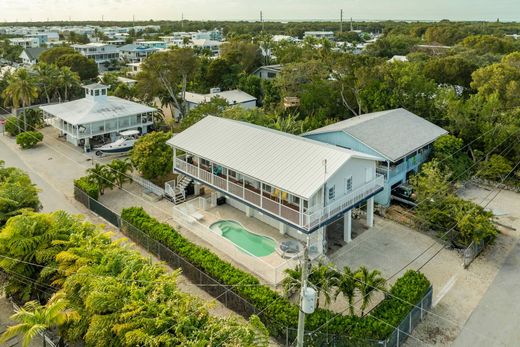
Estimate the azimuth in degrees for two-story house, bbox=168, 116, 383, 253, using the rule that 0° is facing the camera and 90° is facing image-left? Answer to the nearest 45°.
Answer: approximately 45°

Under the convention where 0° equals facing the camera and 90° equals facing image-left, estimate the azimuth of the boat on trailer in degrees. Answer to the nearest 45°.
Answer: approximately 45°

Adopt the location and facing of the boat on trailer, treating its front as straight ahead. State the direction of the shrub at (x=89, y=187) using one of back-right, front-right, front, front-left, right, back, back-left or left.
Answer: front-left

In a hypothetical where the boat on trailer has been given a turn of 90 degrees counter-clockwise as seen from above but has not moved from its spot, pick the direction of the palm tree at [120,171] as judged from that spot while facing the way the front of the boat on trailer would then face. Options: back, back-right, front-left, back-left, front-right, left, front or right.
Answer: front-right

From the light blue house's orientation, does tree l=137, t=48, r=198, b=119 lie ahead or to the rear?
to the rear

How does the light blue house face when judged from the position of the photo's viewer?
facing the viewer and to the right of the viewer

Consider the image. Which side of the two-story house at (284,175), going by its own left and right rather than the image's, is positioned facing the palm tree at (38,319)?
front

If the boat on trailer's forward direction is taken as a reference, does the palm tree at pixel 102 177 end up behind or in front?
in front

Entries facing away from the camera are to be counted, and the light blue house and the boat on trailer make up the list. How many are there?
0

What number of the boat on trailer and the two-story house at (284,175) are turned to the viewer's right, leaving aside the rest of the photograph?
0

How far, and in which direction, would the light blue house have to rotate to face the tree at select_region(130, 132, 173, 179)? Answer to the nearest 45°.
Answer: approximately 135° to its right
